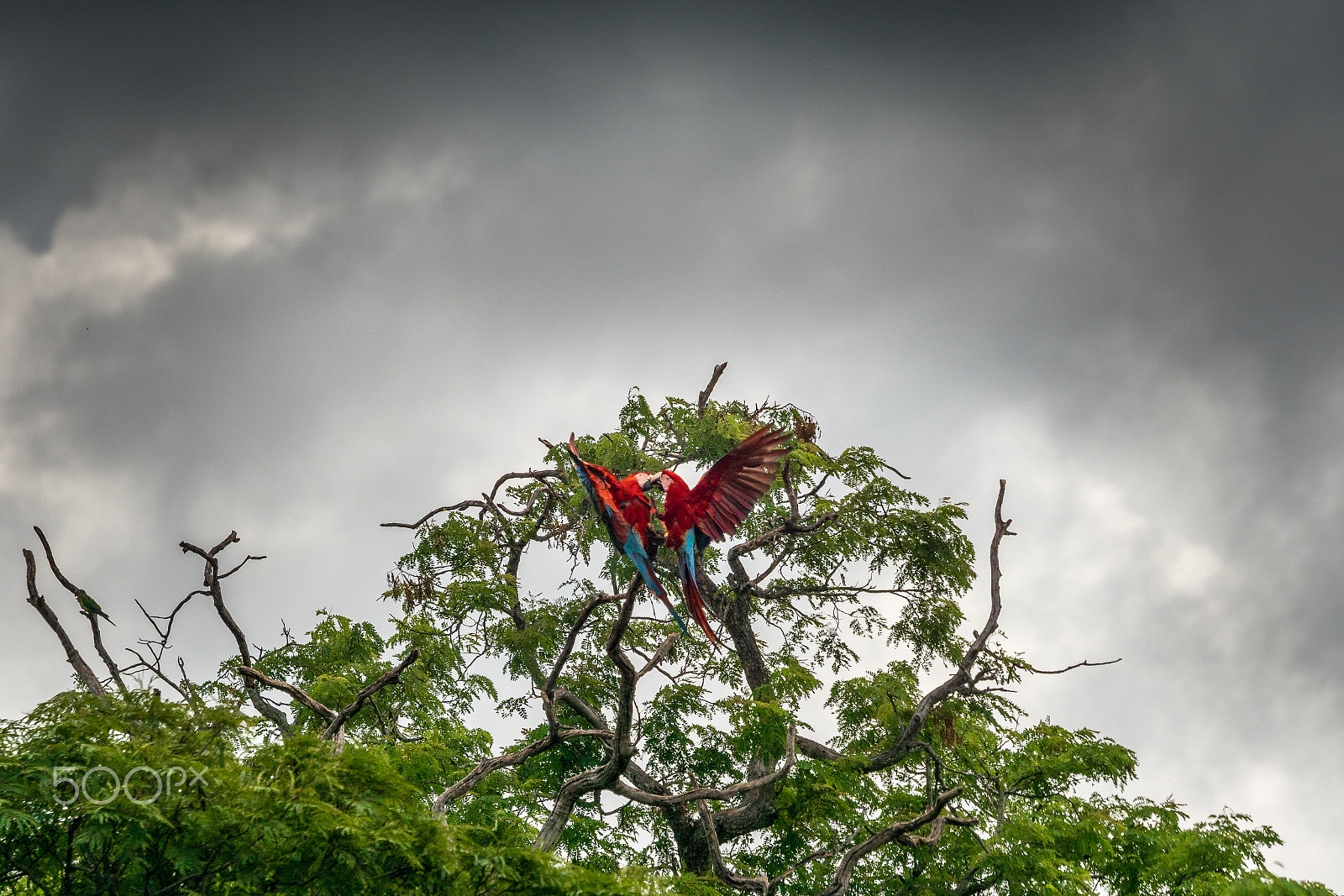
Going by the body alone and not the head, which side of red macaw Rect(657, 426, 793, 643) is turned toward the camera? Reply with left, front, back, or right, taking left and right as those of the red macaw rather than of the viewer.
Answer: left

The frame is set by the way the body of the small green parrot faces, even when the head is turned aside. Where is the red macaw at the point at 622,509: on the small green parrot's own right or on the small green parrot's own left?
on the small green parrot's own left
